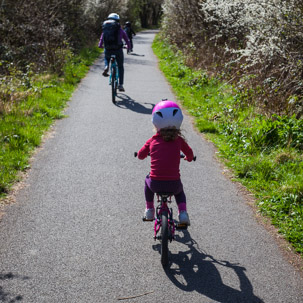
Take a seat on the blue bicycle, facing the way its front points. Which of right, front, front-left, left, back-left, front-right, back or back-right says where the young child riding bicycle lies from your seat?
back

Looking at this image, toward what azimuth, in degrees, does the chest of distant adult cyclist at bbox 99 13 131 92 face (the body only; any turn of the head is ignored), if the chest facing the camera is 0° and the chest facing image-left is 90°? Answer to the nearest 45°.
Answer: approximately 180°

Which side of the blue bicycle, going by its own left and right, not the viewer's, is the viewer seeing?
back

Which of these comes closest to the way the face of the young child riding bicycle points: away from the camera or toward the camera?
away from the camera

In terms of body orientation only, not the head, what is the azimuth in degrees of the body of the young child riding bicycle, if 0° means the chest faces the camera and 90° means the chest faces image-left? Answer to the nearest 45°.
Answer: approximately 180°

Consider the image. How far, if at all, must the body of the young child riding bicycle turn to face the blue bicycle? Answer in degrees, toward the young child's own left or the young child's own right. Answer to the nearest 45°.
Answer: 0° — they already face it

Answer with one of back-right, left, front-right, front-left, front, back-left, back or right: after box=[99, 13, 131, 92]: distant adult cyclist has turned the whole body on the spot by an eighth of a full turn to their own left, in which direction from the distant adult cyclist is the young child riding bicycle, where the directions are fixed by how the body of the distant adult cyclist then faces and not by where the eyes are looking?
back-left
